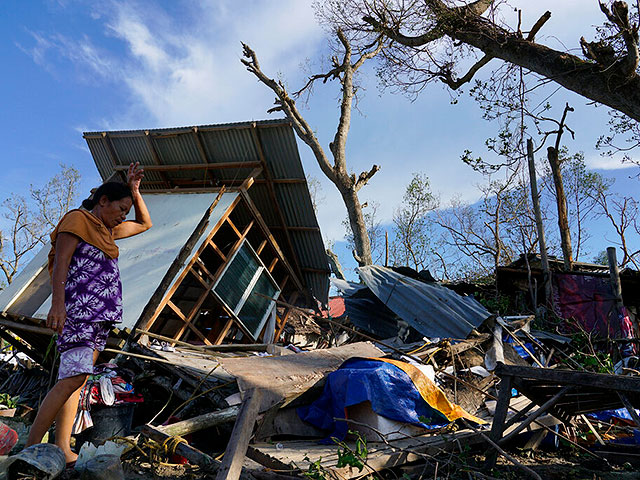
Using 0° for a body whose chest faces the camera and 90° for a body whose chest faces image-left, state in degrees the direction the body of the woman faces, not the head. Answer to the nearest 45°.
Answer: approximately 315°

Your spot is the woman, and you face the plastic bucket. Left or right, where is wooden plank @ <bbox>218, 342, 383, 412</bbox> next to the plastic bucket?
right

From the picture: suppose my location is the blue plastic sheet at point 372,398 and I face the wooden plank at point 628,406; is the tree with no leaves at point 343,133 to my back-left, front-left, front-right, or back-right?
back-left

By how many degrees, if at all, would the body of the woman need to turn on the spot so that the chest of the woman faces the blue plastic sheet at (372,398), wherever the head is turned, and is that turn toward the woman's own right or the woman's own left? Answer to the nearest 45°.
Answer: approximately 45° to the woman's own left

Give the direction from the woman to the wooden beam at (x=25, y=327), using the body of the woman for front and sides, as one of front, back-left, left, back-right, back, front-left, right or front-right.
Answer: back-left
